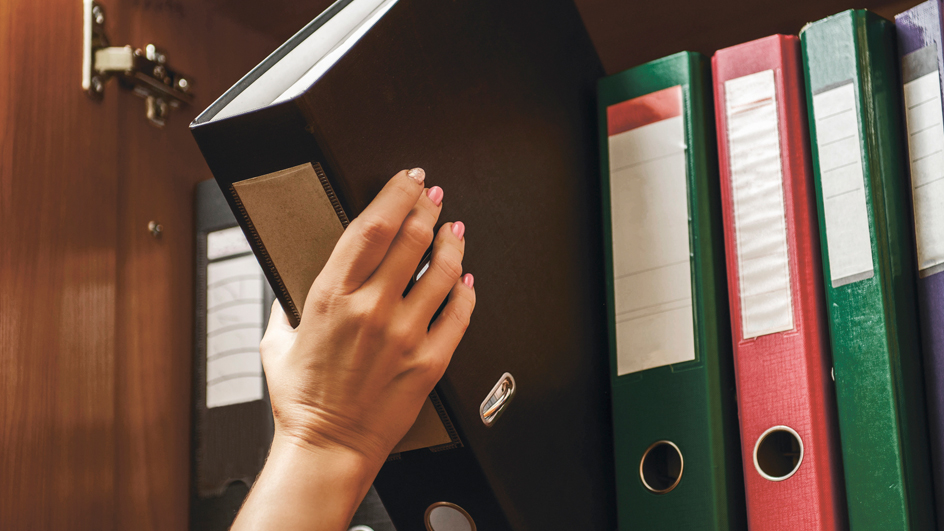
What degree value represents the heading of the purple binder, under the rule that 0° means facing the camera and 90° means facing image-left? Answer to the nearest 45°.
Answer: approximately 0°

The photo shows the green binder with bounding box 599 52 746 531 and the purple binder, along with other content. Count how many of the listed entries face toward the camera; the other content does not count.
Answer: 2

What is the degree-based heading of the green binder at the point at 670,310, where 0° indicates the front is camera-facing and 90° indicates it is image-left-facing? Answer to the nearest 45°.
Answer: approximately 0°
